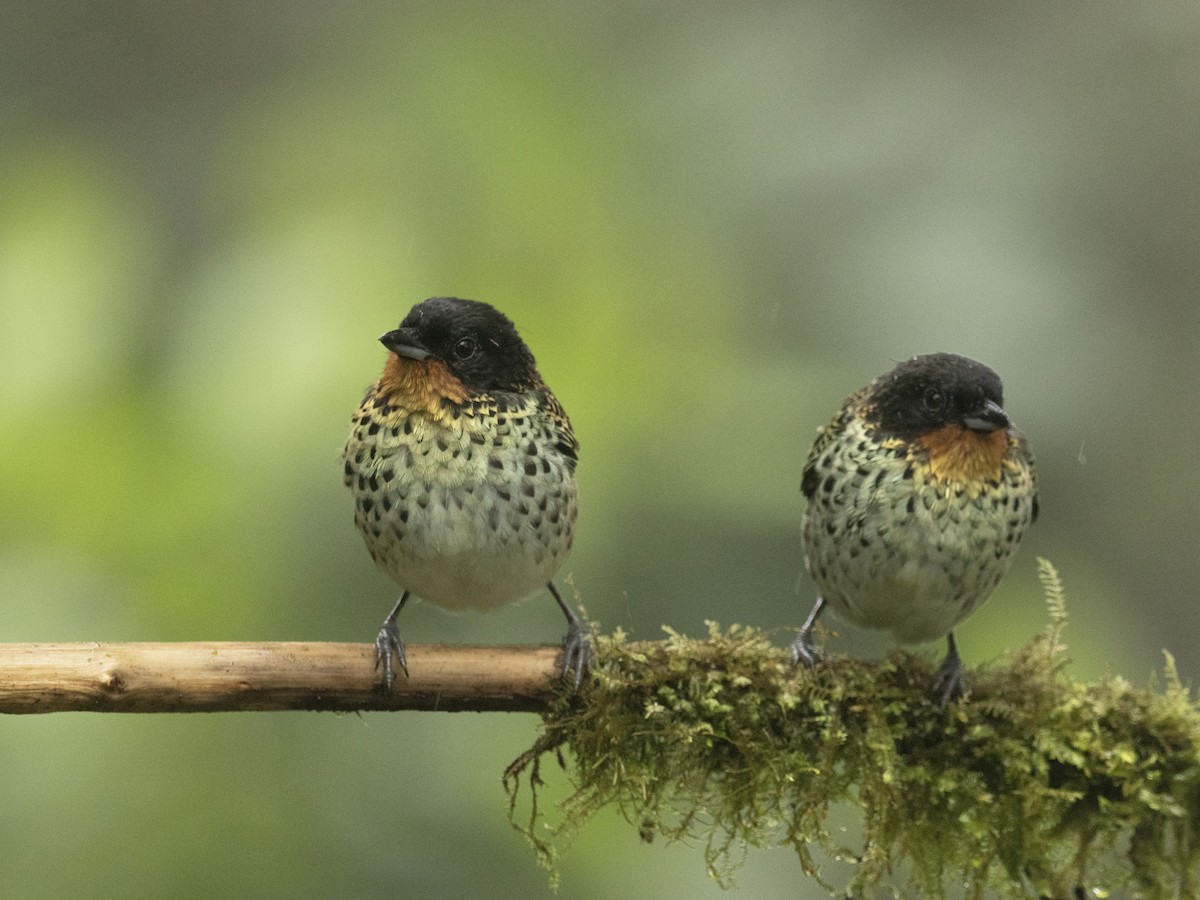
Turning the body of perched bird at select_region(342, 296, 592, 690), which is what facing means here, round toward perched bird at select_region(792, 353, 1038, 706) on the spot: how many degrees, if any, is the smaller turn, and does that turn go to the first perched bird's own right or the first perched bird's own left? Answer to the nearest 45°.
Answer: approximately 90° to the first perched bird's own left

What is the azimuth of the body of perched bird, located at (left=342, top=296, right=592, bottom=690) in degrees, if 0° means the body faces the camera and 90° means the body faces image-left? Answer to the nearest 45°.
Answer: approximately 0°
